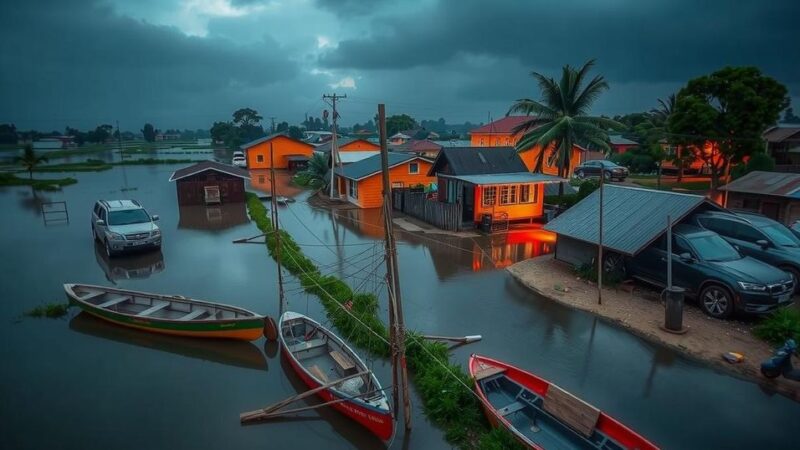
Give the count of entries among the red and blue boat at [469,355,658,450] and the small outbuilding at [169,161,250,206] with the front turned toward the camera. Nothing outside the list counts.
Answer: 1

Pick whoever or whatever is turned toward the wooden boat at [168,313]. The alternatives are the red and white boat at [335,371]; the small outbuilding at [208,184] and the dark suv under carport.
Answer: the small outbuilding

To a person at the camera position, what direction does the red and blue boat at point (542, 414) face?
facing away from the viewer and to the left of the viewer

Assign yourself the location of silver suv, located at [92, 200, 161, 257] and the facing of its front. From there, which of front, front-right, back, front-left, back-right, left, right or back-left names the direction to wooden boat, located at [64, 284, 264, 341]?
front-right

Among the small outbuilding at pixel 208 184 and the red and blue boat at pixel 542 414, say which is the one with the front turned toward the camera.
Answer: the small outbuilding

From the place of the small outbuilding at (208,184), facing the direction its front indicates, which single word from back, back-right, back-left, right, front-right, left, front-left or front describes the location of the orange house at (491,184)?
front-left

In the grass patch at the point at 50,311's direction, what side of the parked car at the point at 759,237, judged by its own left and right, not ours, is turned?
right

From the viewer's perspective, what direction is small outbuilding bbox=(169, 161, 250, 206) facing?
toward the camera

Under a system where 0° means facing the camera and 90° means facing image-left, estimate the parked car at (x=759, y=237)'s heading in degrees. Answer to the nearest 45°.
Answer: approximately 315°

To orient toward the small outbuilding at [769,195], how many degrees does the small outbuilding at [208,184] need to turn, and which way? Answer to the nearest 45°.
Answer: approximately 45° to its left

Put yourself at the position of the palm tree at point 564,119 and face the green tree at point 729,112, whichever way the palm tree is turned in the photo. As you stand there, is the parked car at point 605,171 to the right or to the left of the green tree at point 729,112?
left

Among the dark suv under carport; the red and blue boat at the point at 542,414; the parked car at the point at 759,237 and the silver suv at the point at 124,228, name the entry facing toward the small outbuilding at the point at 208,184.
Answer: the red and blue boat

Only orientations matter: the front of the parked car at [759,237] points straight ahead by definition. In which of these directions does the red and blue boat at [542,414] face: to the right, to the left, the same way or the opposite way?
the opposite way

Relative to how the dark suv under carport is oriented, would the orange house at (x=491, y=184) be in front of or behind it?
behind

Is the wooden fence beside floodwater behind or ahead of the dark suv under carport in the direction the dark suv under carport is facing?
behind

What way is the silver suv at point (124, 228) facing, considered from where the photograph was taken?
facing the viewer and to the right of the viewer

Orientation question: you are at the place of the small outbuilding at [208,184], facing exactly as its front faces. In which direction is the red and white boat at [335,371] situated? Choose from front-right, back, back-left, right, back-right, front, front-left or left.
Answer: front
